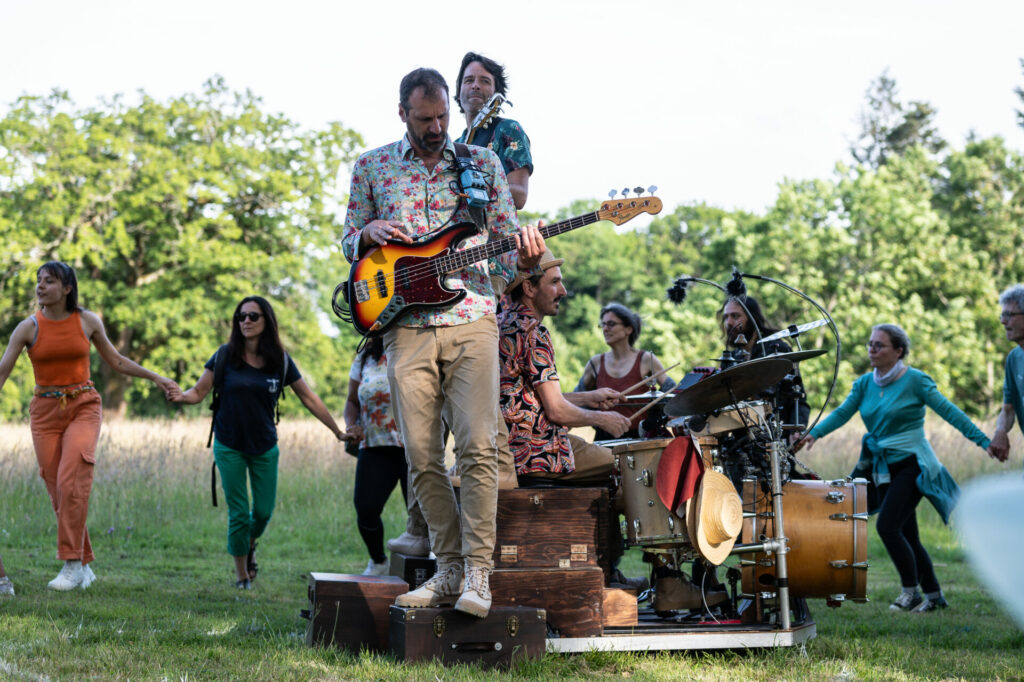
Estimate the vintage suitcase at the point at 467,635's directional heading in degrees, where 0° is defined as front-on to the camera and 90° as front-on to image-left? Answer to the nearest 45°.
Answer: approximately 0°

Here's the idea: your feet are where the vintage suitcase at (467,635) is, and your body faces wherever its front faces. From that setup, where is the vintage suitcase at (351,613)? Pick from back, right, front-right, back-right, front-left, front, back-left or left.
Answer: back-right
